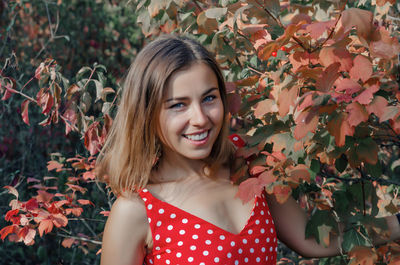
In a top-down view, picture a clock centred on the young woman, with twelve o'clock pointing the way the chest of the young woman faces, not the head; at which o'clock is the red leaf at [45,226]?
The red leaf is roughly at 5 o'clock from the young woman.

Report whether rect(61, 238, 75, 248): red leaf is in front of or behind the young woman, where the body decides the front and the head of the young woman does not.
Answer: behind

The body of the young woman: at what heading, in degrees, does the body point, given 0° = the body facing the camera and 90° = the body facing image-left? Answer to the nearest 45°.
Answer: approximately 315°
